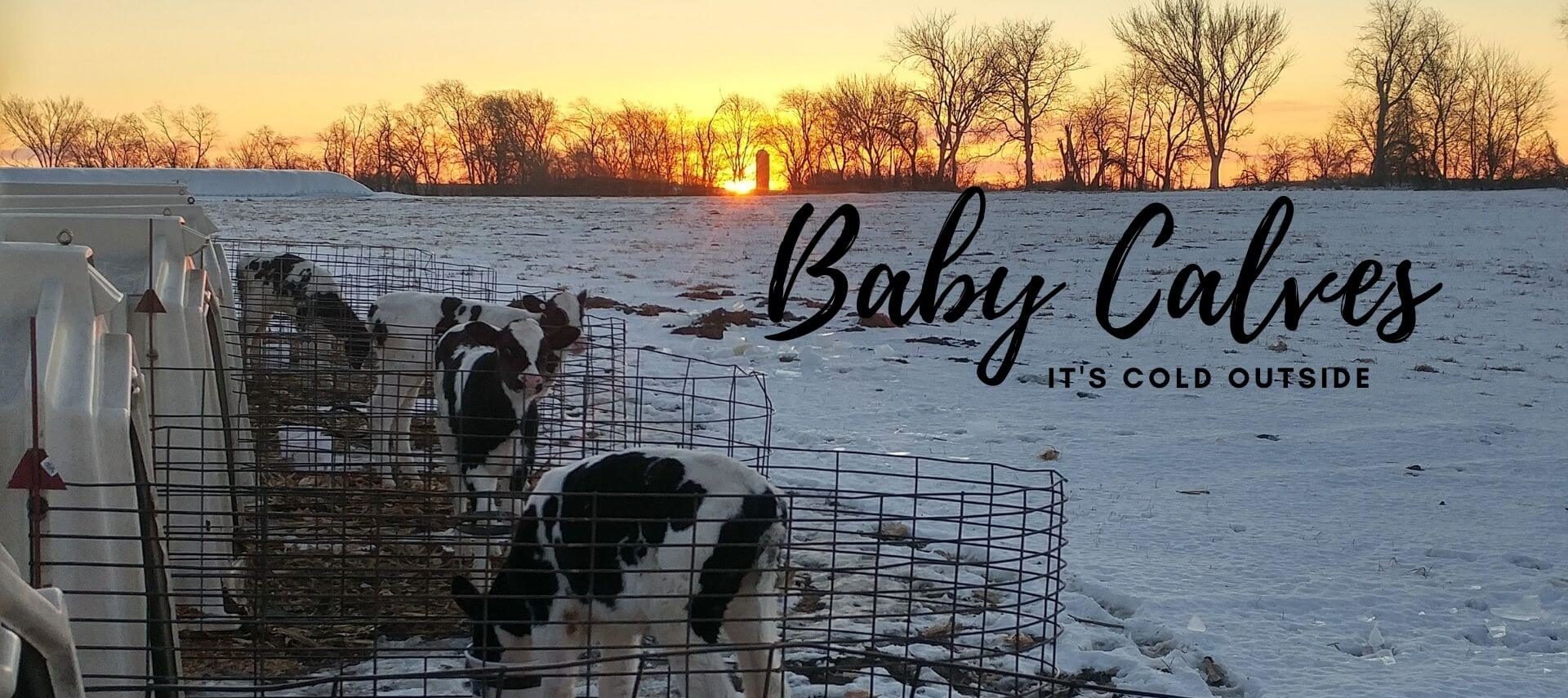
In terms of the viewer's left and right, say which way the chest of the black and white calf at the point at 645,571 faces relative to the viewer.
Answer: facing to the left of the viewer

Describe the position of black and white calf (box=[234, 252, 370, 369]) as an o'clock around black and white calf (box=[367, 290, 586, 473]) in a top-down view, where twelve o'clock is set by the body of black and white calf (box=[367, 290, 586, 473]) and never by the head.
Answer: black and white calf (box=[234, 252, 370, 369]) is roughly at 8 o'clock from black and white calf (box=[367, 290, 586, 473]).

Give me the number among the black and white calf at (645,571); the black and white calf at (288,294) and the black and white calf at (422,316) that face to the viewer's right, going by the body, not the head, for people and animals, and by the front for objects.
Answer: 2

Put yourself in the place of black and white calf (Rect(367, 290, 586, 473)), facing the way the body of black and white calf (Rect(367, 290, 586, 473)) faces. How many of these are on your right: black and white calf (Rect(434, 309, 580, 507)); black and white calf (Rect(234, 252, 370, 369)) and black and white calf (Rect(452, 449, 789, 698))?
2

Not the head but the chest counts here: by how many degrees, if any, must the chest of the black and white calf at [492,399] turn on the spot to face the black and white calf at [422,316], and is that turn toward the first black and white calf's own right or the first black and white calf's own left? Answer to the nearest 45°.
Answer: approximately 135° to the first black and white calf's own left

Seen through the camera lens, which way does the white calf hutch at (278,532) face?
facing to the right of the viewer

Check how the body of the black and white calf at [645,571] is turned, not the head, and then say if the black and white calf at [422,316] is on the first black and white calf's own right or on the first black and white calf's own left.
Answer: on the first black and white calf's own right

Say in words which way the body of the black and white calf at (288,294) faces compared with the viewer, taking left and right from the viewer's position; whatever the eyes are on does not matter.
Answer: facing to the right of the viewer

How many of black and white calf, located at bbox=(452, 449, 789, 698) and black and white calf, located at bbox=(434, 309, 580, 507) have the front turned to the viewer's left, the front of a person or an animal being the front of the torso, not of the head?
1

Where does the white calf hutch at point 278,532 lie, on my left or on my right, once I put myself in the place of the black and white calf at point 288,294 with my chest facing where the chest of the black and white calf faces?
on my right

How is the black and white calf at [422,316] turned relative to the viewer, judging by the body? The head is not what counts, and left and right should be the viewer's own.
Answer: facing to the right of the viewer
